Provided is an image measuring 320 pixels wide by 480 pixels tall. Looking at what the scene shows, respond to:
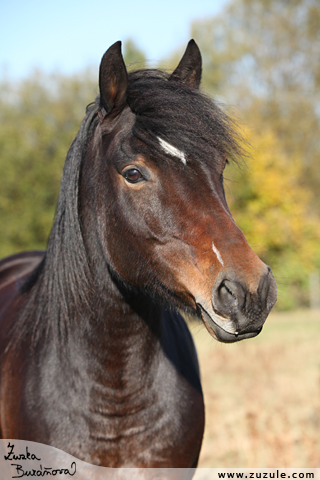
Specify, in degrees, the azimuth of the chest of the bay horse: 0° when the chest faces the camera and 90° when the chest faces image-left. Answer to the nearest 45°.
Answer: approximately 315°
